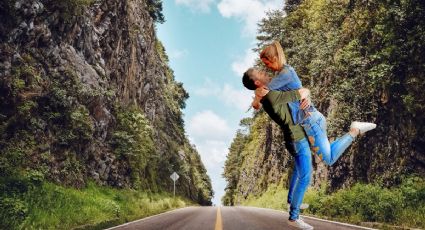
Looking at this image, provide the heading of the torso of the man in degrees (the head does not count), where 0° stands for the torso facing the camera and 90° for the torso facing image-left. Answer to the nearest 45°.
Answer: approximately 270°

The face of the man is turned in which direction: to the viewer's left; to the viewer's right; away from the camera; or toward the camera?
to the viewer's right
